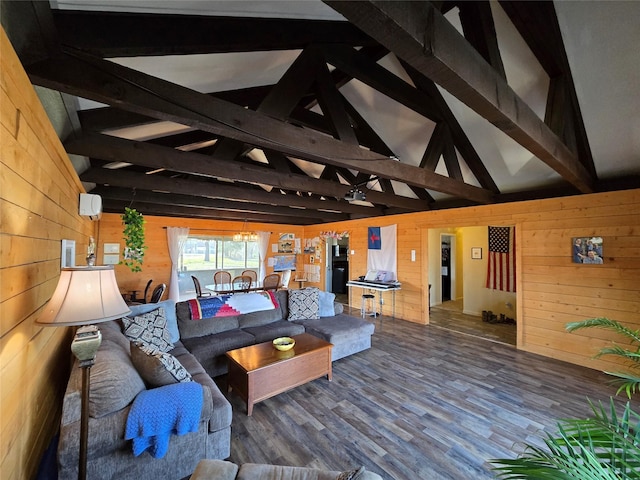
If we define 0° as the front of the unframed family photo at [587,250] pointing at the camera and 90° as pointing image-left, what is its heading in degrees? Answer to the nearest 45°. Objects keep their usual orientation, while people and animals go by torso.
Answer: approximately 0°

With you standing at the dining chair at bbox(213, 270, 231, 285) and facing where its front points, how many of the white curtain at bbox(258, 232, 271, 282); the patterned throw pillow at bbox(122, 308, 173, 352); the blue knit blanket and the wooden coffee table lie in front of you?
3

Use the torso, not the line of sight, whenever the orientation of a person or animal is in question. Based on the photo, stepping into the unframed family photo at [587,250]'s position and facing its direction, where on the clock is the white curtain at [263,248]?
The white curtain is roughly at 3 o'clock from the unframed family photo.

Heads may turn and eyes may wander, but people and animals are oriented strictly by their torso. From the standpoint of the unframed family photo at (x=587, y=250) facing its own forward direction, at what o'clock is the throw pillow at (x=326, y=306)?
The throw pillow is roughly at 2 o'clock from the unframed family photo.

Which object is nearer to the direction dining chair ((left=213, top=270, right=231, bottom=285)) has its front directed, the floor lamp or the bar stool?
the floor lamp

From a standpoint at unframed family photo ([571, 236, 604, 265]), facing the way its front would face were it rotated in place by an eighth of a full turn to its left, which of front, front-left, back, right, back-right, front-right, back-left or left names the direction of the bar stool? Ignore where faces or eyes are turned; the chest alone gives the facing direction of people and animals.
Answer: back-right

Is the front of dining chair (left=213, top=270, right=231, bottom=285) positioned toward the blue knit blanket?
yes

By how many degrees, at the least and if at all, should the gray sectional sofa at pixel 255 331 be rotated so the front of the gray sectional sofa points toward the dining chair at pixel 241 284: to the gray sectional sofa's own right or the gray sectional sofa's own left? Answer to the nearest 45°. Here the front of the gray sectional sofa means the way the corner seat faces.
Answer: approximately 135° to the gray sectional sofa's own left

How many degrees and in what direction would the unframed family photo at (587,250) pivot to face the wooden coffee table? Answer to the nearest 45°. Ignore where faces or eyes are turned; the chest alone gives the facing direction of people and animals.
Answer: approximately 45° to its right

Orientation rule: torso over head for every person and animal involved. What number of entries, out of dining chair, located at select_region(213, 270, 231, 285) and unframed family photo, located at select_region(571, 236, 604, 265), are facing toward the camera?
2

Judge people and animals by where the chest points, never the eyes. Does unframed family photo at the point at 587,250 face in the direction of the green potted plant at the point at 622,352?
yes
